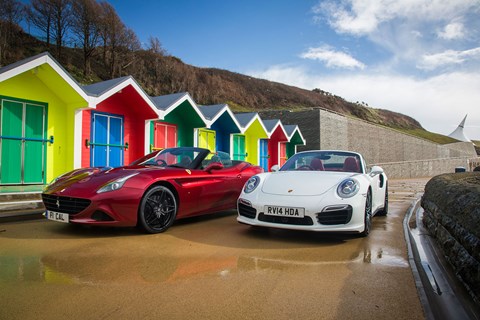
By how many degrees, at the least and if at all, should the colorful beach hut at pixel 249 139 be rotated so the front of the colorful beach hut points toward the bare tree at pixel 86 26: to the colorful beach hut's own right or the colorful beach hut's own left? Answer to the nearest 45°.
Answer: approximately 180°

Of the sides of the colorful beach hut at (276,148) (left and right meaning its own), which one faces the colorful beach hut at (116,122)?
right

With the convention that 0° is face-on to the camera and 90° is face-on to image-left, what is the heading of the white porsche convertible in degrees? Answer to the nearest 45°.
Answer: approximately 45°

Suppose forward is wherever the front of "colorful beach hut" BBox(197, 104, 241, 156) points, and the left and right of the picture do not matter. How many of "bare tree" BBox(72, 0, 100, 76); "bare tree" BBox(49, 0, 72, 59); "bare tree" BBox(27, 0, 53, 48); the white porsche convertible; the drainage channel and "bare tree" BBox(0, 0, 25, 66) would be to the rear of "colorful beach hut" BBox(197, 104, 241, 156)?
4

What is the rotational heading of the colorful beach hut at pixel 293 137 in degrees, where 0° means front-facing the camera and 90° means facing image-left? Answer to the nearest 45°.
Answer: approximately 315°

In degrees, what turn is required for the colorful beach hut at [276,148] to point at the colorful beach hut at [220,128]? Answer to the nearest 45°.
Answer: approximately 90° to its right

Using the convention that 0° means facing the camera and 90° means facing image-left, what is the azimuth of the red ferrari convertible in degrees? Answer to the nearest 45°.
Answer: approximately 45°

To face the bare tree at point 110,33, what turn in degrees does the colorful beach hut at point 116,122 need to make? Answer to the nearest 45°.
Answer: approximately 135° to its left

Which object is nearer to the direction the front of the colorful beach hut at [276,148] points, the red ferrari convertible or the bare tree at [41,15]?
the red ferrari convertible

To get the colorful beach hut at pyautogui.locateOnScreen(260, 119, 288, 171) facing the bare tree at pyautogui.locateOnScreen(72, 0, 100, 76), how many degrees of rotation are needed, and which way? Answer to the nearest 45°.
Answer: approximately 180°

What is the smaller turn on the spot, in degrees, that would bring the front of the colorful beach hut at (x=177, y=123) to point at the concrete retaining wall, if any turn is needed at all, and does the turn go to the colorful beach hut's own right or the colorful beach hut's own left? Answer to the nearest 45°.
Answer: approximately 90° to the colorful beach hut's own left

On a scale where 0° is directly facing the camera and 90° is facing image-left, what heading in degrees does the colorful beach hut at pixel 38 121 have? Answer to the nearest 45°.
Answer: approximately 315°

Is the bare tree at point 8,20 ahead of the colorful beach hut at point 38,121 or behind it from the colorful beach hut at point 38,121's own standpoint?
behind

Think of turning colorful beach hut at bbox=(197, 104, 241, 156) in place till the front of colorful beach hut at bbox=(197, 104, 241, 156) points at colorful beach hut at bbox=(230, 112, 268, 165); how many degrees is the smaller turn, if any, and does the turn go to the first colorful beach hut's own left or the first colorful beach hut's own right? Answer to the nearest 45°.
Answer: approximately 90° to the first colorful beach hut's own left

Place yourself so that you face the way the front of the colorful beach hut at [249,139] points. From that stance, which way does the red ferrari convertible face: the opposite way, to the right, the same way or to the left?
to the right

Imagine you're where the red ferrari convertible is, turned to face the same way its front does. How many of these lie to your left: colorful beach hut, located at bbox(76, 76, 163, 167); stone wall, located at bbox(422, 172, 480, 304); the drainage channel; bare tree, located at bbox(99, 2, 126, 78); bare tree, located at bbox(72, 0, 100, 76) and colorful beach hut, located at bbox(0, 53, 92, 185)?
2
